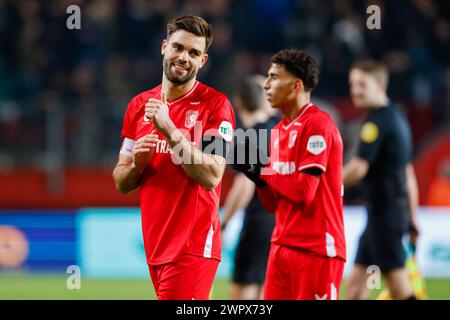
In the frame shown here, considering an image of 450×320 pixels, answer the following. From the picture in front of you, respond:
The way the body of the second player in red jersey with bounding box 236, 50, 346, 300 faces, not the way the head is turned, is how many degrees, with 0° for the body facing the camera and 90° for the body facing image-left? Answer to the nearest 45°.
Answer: approximately 45°

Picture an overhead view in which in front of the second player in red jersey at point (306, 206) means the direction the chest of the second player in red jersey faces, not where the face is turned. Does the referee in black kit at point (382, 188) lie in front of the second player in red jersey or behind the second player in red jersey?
behind

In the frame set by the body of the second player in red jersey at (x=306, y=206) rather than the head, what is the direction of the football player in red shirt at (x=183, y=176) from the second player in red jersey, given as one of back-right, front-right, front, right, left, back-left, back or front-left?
front

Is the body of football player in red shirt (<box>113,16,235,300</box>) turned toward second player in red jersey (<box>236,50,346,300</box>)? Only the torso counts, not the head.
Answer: no

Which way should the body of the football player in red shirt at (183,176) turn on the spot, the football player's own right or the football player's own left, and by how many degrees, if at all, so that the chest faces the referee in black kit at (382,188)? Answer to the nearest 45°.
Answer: approximately 135° to the football player's own left

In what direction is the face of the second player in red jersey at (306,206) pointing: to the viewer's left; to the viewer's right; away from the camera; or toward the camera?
to the viewer's left

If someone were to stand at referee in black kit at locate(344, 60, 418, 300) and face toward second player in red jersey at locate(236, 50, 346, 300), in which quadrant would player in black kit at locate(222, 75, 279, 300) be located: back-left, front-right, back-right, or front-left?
front-right

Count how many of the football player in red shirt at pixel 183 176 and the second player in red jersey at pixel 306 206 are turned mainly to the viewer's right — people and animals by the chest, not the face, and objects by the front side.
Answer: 0

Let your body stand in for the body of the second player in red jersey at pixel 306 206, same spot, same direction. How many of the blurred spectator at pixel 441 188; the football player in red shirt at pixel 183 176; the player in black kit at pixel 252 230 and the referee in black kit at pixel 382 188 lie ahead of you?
1

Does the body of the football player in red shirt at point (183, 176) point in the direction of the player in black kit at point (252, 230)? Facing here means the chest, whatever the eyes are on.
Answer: no

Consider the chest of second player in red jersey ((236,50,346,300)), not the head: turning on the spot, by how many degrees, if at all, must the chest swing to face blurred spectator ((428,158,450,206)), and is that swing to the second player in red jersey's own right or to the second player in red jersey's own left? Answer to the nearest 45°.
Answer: approximately 135° to the second player in red jersey's own right

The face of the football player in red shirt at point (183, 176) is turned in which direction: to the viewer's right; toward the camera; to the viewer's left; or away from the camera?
toward the camera

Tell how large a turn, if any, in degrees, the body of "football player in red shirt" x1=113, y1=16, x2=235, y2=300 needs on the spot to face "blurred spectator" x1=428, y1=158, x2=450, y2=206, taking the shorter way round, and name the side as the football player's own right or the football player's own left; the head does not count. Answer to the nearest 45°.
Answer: approximately 135° to the football player's own left

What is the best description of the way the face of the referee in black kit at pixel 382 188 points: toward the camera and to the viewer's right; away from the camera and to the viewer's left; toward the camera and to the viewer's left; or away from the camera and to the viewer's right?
toward the camera and to the viewer's left

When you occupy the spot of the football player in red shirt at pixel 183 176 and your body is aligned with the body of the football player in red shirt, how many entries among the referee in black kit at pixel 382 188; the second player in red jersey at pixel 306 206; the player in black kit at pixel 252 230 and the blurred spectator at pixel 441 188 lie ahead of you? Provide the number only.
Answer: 0

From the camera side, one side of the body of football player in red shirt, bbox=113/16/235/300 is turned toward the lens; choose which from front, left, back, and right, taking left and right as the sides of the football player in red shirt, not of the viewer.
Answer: front
